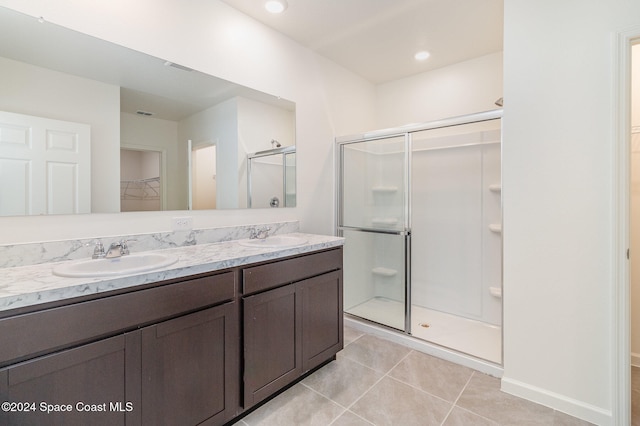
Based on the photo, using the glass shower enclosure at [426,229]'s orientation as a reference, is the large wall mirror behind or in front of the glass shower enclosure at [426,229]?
in front

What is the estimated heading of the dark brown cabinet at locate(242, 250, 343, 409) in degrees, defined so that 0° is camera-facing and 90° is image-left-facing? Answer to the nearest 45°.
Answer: approximately 315°

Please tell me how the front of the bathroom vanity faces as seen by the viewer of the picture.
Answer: facing the viewer and to the right of the viewer

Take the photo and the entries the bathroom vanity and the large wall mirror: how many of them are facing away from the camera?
0

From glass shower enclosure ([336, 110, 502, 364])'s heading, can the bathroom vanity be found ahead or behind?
ahead
